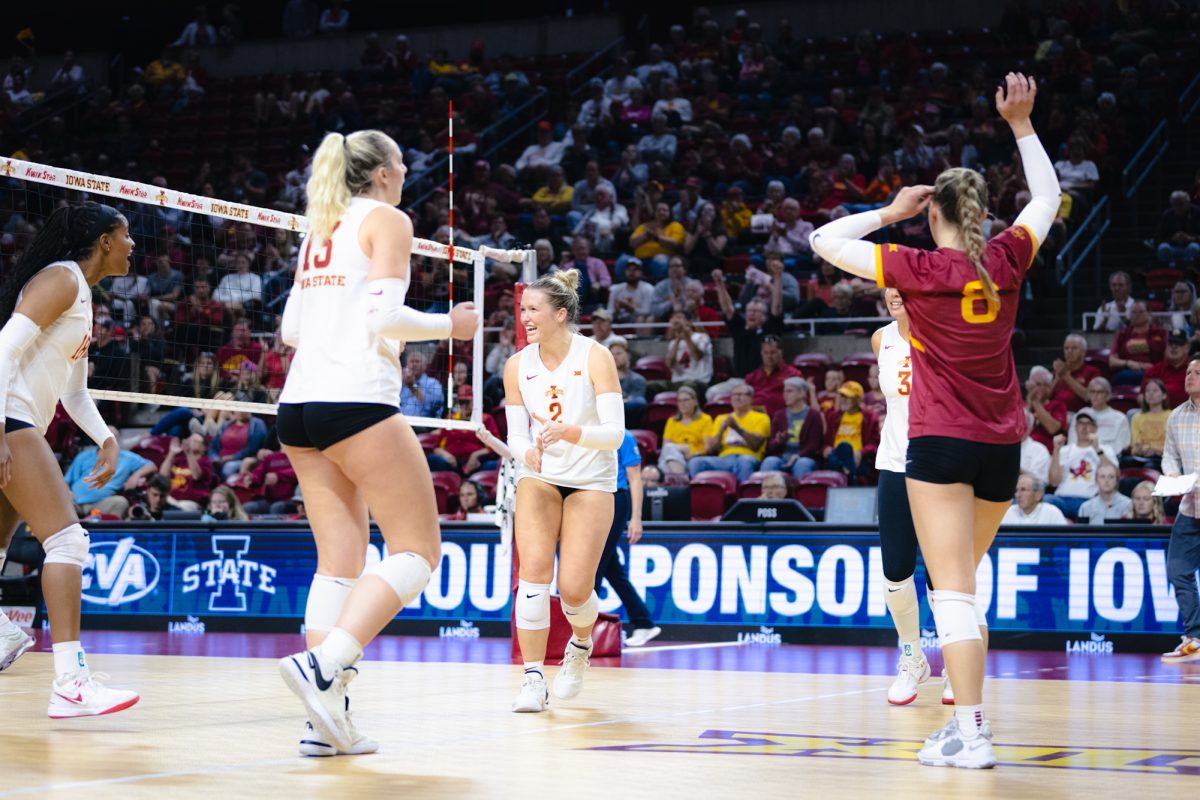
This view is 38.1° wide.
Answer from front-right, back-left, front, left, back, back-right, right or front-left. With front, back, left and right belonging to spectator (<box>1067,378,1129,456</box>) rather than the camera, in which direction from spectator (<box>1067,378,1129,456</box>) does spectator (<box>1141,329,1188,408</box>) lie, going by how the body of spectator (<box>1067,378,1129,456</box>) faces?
back

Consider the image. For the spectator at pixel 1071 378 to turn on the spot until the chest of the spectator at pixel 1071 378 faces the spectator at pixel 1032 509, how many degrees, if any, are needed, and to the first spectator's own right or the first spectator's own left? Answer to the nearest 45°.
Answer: approximately 45° to the first spectator's own left

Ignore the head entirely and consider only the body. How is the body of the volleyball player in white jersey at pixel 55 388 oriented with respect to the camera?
to the viewer's right

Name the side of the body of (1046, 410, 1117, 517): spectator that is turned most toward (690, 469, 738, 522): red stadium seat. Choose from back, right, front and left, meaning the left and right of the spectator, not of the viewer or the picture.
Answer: right

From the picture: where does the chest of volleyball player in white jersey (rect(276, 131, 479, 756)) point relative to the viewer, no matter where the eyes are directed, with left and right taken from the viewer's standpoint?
facing away from the viewer and to the right of the viewer

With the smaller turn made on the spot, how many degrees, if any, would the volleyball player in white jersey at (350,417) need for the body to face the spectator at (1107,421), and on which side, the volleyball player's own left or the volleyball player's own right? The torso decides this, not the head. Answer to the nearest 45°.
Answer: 0° — they already face them

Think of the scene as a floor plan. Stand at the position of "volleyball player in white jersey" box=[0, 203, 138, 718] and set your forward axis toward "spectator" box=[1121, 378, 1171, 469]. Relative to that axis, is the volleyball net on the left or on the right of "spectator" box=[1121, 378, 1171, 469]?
left

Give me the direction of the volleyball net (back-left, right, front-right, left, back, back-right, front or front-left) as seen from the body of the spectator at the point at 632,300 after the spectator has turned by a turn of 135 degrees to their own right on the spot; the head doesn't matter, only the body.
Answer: left

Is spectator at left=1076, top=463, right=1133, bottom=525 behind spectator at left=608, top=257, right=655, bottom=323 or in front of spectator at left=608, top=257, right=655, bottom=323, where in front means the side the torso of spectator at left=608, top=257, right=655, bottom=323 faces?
in front

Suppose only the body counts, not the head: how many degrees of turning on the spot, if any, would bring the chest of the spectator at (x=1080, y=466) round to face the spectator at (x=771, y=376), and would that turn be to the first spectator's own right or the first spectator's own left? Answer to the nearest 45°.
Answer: approximately 135° to the first spectator's own right

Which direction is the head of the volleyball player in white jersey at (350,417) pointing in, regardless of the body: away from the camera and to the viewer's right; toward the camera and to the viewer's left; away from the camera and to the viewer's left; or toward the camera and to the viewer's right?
away from the camera and to the viewer's right

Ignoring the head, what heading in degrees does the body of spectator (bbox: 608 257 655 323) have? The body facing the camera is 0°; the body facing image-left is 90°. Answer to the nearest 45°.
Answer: approximately 0°

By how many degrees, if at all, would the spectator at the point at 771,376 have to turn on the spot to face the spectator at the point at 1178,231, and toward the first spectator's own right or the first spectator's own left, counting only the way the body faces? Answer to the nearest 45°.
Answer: approximately 90° to the first spectator's own left

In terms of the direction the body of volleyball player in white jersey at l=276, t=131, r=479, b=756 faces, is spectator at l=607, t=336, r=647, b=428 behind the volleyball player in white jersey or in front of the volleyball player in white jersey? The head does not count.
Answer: in front

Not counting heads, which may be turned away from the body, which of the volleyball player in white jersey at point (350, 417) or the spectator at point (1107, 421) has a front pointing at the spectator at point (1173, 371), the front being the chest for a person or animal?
the volleyball player in white jersey

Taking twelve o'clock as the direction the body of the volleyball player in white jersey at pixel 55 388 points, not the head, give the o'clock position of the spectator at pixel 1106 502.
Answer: The spectator is roughly at 11 o'clock from the volleyball player in white jersey.

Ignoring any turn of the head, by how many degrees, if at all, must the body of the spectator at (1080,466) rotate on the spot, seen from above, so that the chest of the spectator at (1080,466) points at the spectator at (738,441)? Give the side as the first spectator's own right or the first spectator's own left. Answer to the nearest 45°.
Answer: approximately 90° to the first spectator's own right
